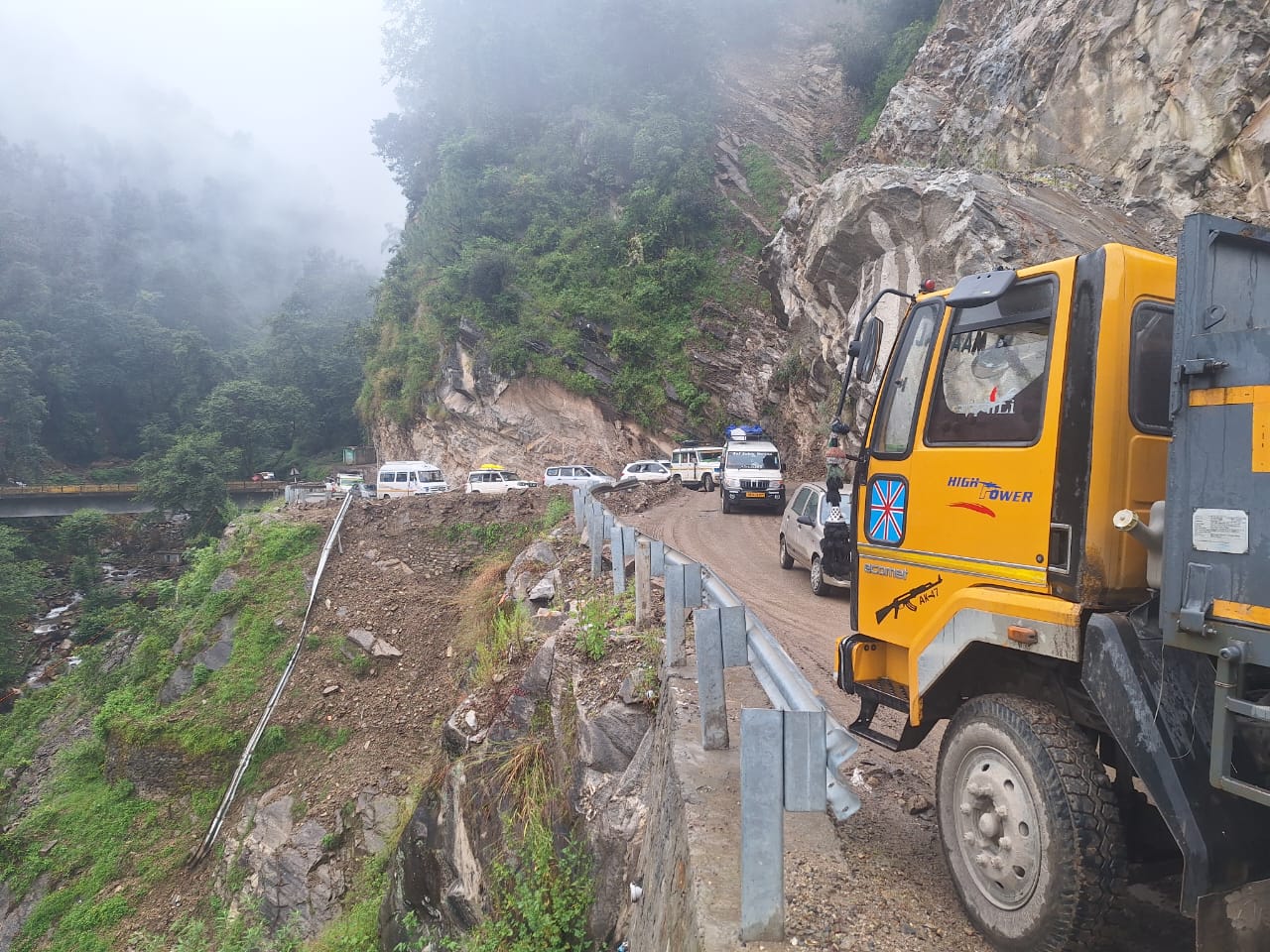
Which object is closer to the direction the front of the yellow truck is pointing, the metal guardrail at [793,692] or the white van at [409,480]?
the white van

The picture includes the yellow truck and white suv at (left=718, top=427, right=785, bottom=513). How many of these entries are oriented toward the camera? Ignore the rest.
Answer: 1

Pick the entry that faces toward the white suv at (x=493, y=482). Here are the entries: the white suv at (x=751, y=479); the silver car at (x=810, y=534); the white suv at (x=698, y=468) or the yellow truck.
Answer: the yellow truck

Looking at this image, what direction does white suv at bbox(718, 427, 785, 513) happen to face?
toward the camera

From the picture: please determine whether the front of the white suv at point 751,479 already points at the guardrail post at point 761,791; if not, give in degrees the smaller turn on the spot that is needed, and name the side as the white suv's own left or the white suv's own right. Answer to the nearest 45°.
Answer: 0° — it already faces it

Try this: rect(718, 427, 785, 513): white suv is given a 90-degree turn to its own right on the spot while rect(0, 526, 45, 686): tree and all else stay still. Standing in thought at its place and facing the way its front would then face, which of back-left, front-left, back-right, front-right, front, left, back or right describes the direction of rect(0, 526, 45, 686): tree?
front

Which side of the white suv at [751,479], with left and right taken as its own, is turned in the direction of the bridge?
right

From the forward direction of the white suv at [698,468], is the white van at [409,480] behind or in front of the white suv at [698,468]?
behind

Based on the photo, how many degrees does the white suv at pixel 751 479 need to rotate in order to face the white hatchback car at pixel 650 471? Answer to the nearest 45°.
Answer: approximately 135° to its right

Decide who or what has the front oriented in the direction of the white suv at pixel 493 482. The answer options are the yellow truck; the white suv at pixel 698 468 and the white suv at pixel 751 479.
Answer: the yellow truck

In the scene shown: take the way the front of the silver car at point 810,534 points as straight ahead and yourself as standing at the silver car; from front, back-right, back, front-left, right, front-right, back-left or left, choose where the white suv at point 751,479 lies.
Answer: back-left

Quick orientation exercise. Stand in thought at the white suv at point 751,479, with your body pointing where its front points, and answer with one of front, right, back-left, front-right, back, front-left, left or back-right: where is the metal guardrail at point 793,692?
front

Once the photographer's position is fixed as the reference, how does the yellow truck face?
facing away from the viewer and to the left of the viewer

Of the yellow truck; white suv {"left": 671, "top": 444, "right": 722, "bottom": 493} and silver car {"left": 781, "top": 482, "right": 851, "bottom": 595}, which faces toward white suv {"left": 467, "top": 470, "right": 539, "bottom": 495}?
the yellow truck

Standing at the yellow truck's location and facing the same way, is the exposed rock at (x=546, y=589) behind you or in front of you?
in front
